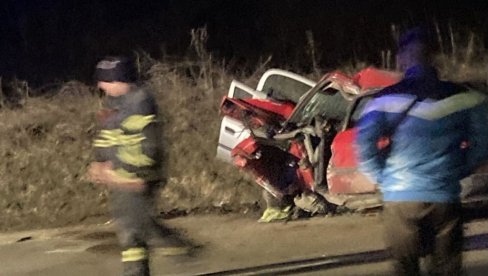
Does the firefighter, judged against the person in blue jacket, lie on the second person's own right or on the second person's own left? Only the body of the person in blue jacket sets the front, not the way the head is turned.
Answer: on the second person's own left

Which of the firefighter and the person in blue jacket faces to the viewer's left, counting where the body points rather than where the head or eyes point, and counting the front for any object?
the firefighter

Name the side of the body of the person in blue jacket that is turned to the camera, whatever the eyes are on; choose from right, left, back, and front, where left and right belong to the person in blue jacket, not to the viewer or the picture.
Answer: back

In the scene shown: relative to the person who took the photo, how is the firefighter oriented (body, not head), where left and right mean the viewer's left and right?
facing to the left of the viewer

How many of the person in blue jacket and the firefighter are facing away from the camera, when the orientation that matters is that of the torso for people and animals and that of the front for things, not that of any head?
1
